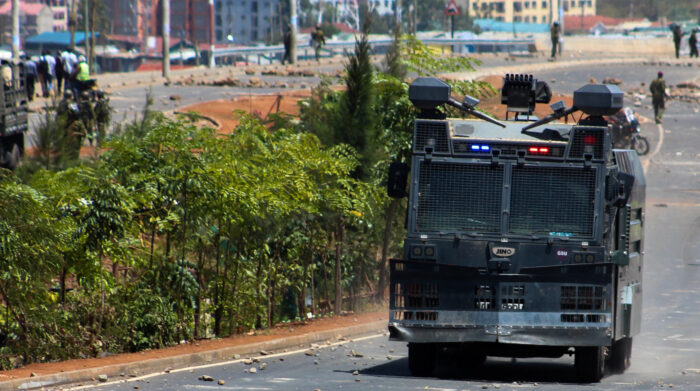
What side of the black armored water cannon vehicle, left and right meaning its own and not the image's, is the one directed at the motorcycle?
back

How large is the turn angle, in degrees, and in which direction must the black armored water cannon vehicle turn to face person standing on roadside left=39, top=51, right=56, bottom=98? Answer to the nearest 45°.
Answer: approximately 135° to its right

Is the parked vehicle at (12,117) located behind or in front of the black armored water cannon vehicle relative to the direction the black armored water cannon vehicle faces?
behind

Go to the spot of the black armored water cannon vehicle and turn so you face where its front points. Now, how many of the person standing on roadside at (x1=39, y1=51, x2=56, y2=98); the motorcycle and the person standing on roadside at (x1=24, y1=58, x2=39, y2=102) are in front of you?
0

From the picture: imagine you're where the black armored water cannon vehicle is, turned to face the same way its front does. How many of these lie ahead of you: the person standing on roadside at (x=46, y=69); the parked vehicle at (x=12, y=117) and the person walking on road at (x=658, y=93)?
0

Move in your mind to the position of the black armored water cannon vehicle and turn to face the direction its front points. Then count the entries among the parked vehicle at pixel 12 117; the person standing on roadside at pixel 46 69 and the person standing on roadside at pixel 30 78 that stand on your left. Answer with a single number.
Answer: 0

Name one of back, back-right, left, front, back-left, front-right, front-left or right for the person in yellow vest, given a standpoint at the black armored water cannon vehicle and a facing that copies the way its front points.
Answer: back-right

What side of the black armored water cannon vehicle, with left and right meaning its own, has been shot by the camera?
front

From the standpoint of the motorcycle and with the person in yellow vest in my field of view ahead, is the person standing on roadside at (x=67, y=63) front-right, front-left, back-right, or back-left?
front-right

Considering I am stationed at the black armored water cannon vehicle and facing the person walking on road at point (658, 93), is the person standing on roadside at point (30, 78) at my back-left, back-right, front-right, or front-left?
front-left

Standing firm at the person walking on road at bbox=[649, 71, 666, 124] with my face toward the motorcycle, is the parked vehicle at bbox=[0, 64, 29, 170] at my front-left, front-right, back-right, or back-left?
front-right

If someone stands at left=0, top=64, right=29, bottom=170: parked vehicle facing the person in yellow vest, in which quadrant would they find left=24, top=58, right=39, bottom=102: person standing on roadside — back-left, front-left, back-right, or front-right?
front-left

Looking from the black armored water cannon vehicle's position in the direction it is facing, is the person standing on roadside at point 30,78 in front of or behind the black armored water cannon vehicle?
behind

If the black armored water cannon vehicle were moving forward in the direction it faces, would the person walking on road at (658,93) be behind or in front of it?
behind

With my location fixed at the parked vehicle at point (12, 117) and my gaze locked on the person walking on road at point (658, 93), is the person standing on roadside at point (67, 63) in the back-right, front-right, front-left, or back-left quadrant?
front-left
